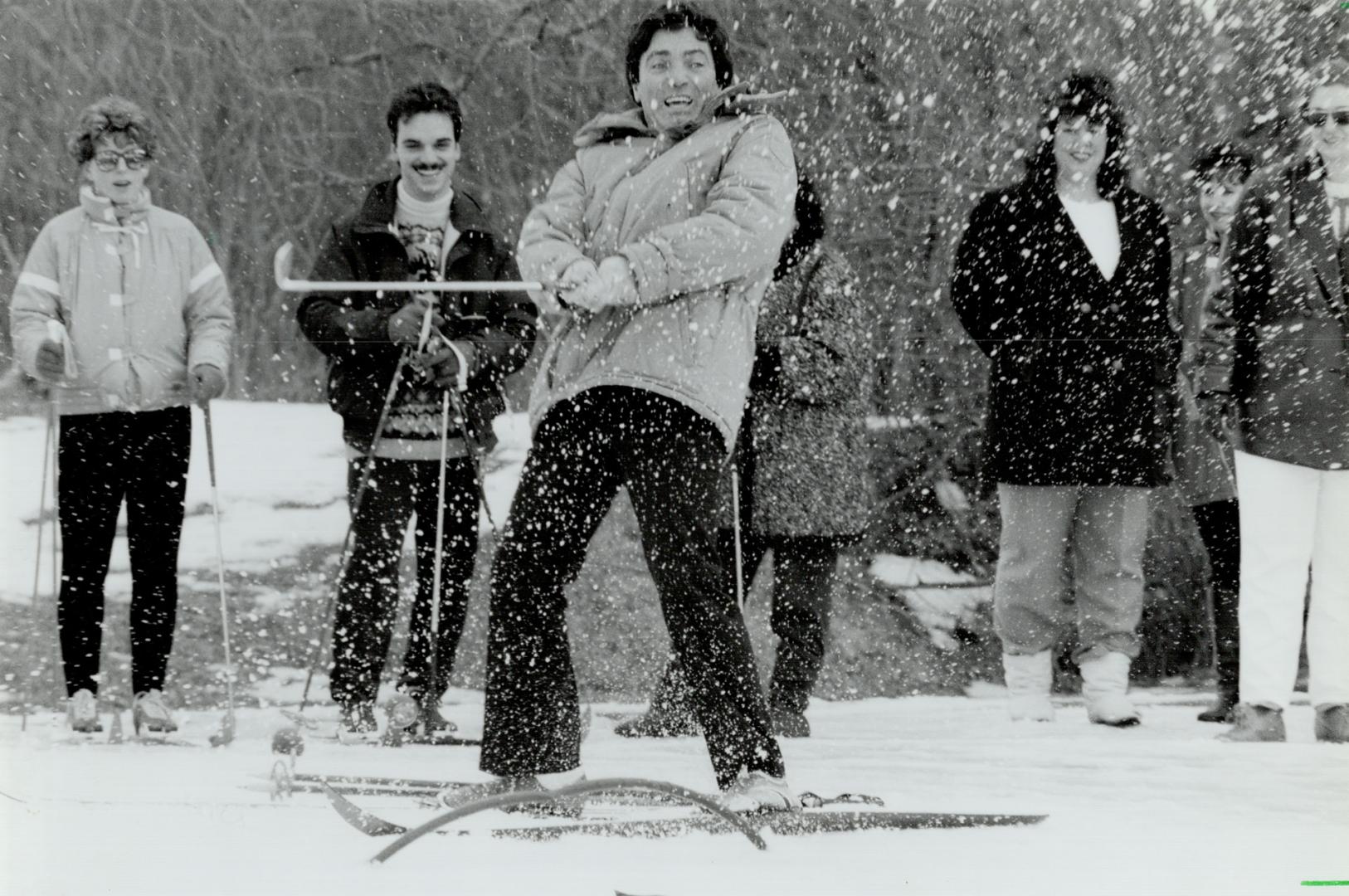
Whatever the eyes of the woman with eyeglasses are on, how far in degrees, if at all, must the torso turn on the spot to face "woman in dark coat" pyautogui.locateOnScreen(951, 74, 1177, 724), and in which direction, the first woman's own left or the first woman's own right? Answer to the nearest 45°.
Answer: approximately 90° to the first woman's own left

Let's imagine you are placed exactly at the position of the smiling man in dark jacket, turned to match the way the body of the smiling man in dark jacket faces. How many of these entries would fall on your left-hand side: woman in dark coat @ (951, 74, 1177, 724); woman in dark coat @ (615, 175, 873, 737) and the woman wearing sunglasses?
3

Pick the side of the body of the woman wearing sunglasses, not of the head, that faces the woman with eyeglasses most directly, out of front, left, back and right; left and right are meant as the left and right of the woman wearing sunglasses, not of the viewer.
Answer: right

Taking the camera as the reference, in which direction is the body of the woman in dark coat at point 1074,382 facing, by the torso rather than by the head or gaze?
toward the camera

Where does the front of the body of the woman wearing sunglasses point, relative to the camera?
toward the camera
